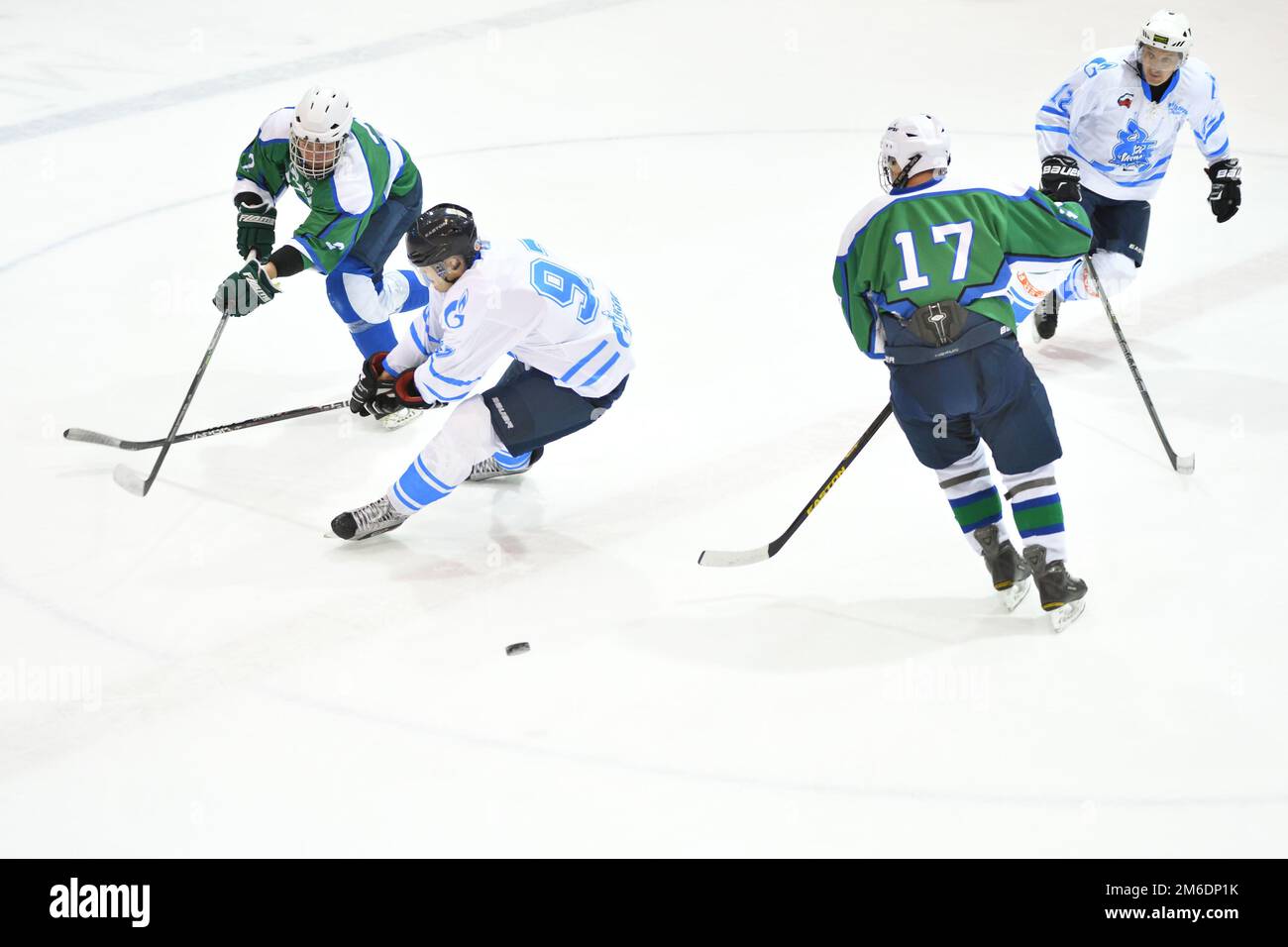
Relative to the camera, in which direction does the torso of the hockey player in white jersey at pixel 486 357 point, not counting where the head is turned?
to the viewer's left

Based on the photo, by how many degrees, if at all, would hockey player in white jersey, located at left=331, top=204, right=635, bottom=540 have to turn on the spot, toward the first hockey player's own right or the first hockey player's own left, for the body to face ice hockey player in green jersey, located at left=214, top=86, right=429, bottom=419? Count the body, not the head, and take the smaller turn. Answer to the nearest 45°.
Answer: approximately 45° to the first hockey player's own right

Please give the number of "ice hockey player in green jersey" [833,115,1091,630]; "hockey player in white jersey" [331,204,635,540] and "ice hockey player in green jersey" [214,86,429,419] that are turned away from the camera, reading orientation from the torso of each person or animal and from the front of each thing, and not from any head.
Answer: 1

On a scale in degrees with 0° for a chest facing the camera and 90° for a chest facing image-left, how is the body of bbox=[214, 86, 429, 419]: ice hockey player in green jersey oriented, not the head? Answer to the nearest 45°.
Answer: approximately 45°

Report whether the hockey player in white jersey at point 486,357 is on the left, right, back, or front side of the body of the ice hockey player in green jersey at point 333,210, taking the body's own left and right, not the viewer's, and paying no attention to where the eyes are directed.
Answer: left

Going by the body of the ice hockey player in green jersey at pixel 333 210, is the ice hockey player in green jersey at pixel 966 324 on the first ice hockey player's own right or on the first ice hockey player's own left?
on the first ice hockey player's own left

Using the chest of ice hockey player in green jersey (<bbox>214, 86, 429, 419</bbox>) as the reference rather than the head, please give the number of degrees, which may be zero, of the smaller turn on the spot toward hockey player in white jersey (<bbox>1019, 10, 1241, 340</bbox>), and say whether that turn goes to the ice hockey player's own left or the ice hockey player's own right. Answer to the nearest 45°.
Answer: approximately 135° to the ice hockey player's own left

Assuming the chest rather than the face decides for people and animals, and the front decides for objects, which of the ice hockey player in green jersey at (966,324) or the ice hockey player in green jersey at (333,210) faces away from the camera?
the ice hockey player in green jersey at (966,324)

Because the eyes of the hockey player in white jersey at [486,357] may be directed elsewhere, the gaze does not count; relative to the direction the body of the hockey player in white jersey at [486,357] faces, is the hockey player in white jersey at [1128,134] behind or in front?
behind

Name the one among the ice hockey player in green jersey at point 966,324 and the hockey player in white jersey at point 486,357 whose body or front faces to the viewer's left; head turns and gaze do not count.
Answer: the hockey player in white jersey

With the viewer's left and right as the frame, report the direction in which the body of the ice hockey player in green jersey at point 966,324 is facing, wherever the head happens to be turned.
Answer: facing away from the viewer

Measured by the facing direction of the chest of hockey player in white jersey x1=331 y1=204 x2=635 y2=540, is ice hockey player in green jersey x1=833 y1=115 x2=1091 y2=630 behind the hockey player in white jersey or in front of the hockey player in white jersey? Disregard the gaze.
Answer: behind

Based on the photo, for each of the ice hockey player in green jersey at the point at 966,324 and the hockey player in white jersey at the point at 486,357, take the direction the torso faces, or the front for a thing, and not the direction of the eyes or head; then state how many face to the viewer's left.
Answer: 1

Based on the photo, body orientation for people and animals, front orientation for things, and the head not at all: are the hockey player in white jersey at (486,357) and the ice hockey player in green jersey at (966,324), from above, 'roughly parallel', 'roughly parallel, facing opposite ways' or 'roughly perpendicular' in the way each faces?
roughly perpendicular

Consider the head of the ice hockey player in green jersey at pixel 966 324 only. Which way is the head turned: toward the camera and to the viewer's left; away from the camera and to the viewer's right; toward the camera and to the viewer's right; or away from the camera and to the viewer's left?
away from the camera and to the viewer's left
